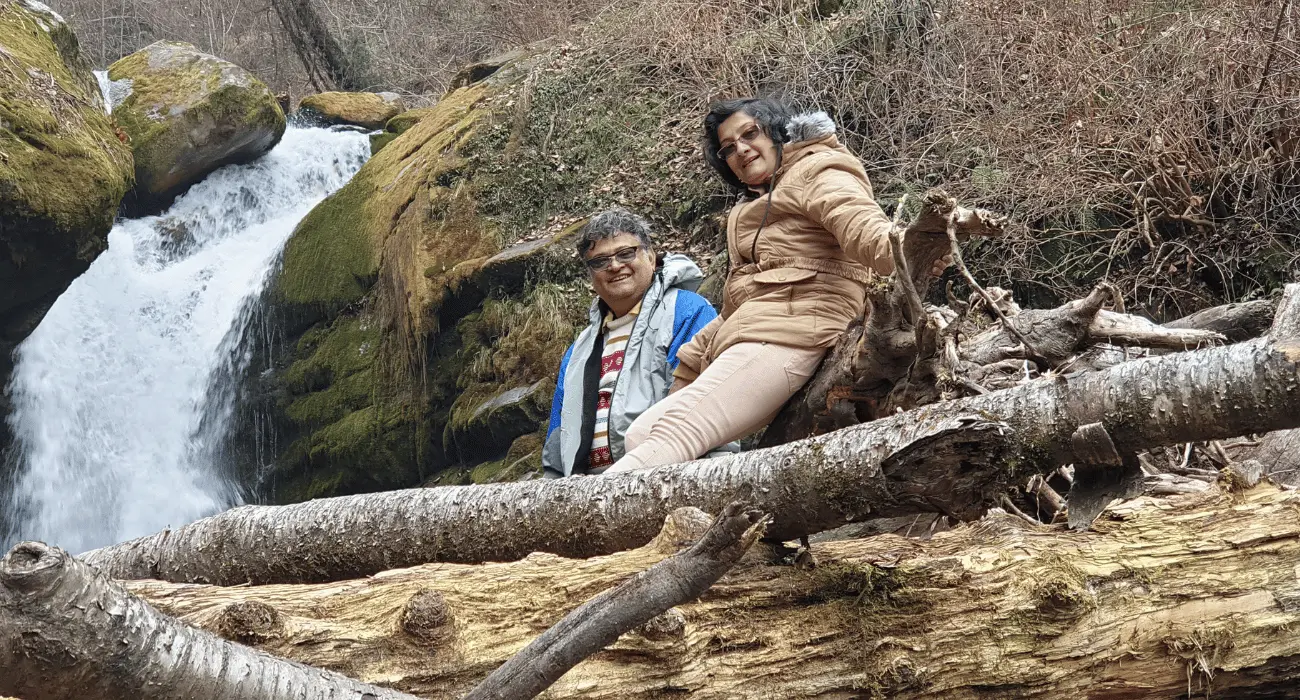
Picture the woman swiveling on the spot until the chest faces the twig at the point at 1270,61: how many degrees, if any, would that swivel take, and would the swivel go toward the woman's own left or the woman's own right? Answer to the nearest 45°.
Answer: approximately 180°

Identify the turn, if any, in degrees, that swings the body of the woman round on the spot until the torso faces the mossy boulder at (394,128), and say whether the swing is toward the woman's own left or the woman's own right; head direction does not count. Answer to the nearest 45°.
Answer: approximately 135° to the woman's own right

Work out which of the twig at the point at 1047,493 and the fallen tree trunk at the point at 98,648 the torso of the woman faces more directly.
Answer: the fallen tree trunk

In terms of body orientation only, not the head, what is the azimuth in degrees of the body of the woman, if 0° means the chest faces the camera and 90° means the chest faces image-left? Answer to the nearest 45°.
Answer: approximately 45°

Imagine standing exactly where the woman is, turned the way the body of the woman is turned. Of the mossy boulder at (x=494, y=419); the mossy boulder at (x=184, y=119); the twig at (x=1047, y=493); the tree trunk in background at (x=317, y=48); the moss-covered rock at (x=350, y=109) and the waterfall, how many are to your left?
1

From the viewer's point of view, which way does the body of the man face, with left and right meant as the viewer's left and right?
facing the viewer and to the left of the viewer

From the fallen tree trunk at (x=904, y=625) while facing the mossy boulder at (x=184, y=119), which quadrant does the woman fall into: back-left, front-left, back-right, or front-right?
front-right

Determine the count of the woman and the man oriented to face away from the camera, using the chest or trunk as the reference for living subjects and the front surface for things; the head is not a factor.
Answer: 0

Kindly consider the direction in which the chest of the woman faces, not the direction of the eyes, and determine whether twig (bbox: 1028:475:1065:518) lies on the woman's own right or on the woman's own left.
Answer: on the woman's own left

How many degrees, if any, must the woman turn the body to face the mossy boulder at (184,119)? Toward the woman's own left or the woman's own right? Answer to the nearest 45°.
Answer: approximately 90° to the woman's own right

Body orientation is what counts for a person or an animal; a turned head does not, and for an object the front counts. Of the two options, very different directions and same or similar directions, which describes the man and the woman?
same or similar directions

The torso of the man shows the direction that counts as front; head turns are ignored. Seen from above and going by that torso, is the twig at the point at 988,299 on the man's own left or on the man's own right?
on the man's own left
